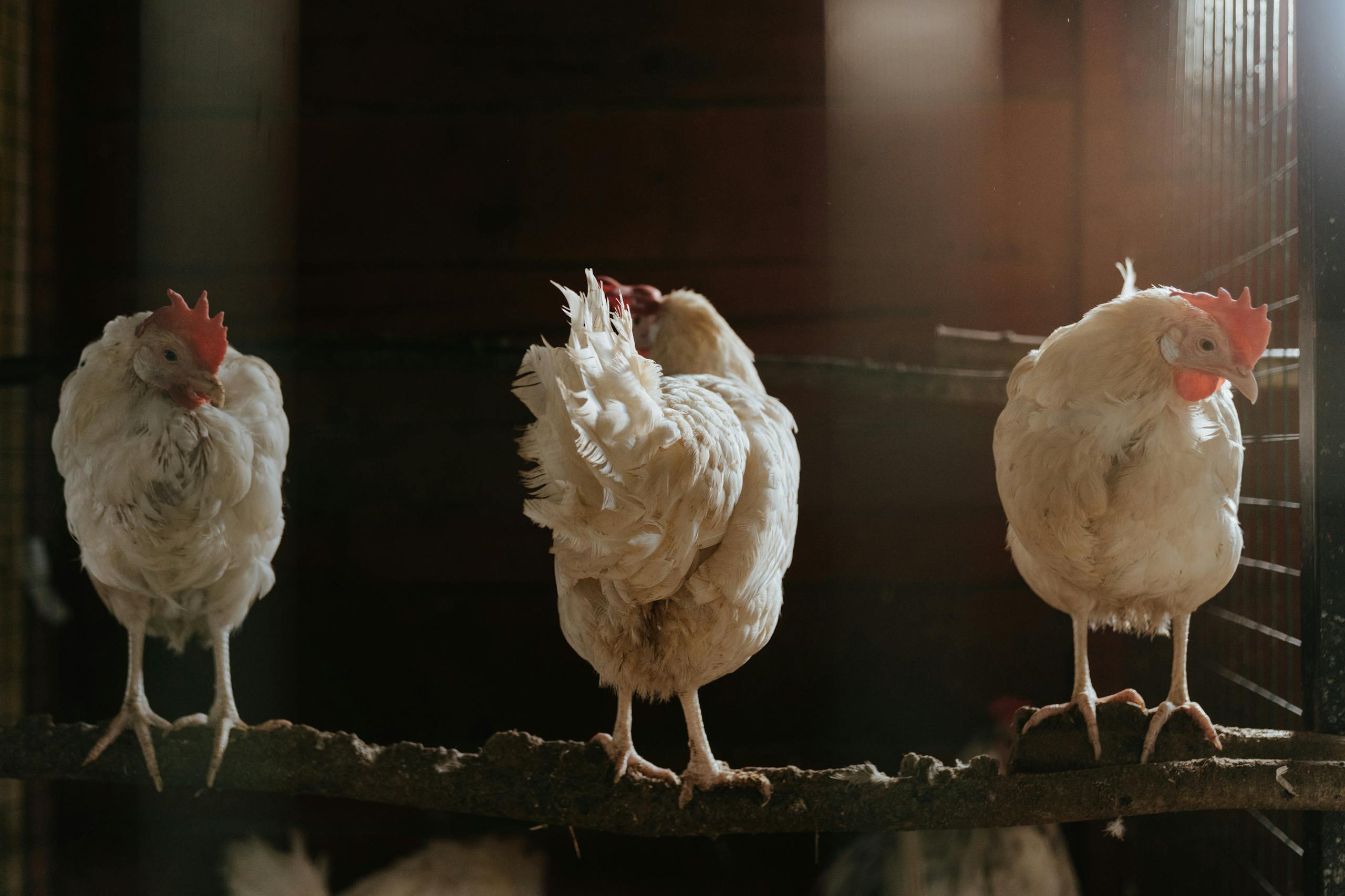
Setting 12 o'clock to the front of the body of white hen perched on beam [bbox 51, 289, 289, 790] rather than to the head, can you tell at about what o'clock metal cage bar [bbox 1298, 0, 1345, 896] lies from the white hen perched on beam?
The metal cage bar is roughly at 10 o'clock from the white hen perched on beam.

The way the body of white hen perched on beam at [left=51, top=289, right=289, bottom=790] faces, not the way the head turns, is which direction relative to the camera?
toward the camera

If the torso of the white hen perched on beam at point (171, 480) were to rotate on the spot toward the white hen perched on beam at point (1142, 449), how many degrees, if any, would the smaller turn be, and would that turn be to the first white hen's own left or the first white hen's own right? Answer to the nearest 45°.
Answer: approximately 45° to the first white hen's own left

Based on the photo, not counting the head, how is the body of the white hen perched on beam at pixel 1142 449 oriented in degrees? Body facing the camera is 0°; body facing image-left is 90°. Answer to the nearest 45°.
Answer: approximately 0°

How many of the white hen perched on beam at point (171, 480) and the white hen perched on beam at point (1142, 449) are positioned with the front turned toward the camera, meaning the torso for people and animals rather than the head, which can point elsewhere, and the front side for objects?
2
